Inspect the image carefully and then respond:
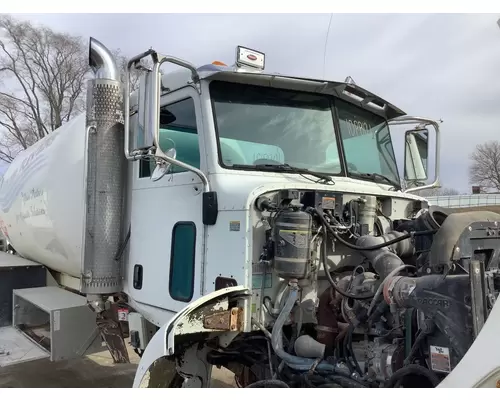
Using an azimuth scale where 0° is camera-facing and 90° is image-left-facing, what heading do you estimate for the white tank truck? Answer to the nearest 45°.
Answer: approximately 315°
